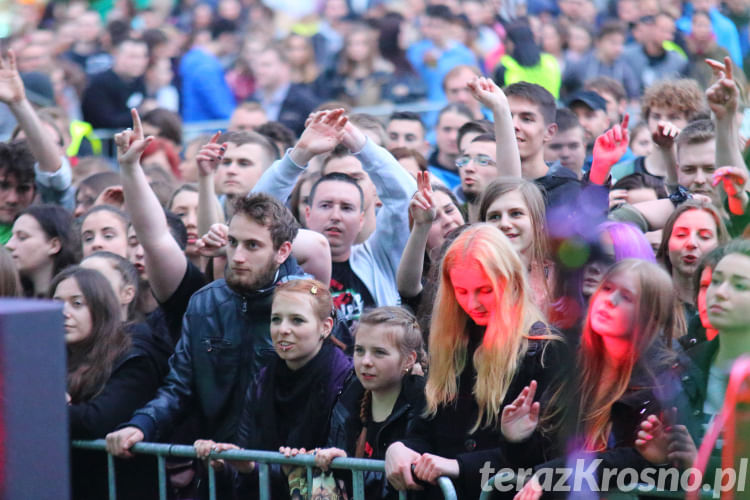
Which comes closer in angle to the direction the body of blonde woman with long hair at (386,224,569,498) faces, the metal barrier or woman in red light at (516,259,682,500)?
the metal barrier

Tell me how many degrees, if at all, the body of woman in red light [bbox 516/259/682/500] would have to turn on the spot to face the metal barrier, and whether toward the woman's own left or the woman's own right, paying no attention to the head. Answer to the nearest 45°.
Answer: approximately 45° to the woman's own right

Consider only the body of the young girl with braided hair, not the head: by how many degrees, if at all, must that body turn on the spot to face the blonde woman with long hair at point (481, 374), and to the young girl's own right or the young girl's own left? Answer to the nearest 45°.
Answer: approximately 90° to the young girl's own left

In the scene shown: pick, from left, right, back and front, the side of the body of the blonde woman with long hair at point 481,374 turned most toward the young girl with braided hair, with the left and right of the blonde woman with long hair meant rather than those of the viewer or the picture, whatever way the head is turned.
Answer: right

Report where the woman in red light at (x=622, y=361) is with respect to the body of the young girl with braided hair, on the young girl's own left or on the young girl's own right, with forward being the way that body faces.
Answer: on the young girl's own left

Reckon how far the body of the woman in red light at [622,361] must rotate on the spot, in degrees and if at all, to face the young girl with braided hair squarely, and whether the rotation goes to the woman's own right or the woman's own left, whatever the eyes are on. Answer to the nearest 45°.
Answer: approximately 90° to the woman's own right

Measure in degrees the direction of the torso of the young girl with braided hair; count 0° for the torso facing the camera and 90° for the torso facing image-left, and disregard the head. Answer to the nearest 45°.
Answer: approximately 45°

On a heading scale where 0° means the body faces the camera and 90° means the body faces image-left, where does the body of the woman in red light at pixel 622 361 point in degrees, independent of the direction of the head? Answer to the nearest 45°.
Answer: approximately 45°

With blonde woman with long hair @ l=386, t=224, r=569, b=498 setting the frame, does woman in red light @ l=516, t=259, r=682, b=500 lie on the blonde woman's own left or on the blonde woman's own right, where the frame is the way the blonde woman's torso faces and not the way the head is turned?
on the blonde woman's own left
